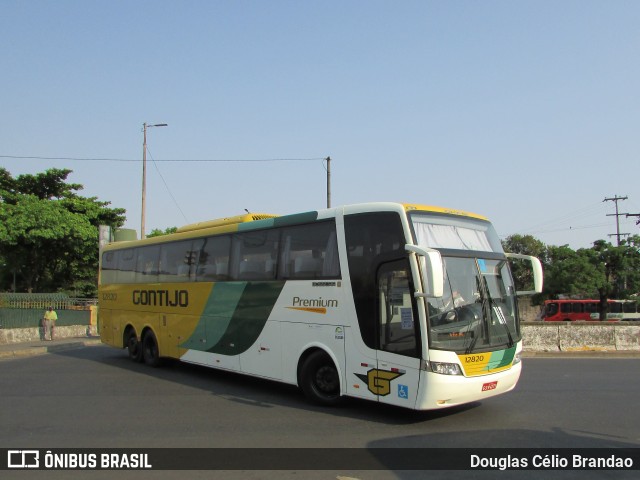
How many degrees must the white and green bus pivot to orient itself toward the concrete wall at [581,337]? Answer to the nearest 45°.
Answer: approximately 90° to its left

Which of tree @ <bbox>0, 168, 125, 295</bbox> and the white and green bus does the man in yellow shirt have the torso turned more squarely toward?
the white and green bus

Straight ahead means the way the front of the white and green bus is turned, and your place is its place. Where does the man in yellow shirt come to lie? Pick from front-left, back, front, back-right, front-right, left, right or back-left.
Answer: back

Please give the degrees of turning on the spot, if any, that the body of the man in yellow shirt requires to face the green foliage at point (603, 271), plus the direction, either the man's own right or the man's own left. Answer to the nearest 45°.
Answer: approximately 90° to the man's own left

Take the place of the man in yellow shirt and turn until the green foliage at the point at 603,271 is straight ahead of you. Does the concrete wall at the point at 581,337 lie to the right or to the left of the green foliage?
right

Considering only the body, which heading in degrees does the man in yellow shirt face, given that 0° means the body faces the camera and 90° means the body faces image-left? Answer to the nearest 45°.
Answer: approximately 0°

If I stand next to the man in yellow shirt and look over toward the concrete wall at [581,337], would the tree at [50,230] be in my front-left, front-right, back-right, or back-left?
back-left

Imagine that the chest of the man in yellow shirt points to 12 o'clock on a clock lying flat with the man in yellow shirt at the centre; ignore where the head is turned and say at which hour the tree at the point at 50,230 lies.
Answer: The tree is roughly at 6 o'clock from the man in yellow shirt.

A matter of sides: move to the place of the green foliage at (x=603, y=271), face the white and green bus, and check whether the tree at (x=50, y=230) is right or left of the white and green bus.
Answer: right
